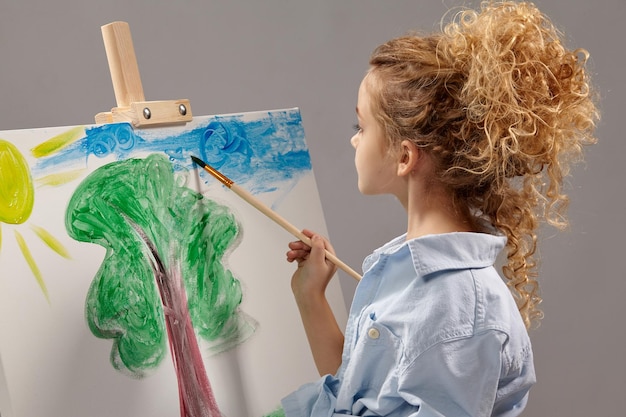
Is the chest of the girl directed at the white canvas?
yes

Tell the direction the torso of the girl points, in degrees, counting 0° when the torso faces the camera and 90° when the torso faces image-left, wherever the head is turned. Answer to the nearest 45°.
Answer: approximately 90°

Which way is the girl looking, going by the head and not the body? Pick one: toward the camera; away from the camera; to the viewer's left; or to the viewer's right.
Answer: to the viewer's left
